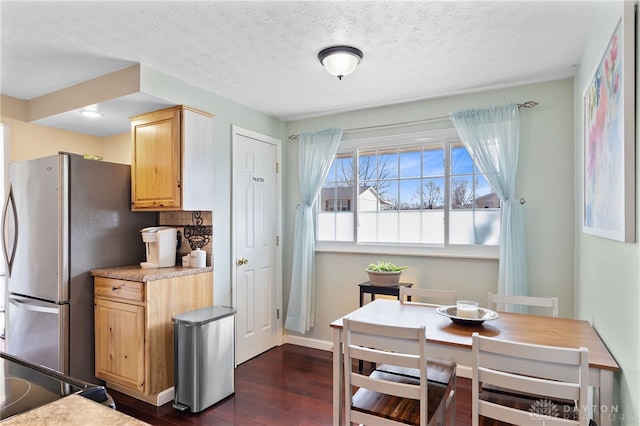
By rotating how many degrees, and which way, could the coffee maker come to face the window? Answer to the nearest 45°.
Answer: approximately 135° to its left

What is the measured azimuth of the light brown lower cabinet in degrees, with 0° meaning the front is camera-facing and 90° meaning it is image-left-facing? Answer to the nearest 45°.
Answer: approximately 45°

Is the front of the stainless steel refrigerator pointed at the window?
no

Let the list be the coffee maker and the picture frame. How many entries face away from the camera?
0

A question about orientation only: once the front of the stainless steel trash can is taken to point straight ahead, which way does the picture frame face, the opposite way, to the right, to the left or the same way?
to the right

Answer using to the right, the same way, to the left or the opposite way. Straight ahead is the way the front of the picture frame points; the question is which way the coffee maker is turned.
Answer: to the left

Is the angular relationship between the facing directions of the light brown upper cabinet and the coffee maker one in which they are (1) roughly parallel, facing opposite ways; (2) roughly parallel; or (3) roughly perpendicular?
roughly parallel

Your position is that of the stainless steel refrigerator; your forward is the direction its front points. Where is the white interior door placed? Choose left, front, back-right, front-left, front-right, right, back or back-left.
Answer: back-left

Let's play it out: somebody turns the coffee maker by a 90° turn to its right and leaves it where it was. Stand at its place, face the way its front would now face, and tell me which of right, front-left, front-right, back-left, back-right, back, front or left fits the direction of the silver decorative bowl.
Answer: back

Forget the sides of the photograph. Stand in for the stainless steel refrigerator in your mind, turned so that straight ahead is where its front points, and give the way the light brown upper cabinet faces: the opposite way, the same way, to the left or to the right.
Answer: the same way

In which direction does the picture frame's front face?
to the viewer's left

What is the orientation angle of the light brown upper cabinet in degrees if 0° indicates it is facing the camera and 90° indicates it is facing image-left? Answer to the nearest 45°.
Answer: approximately 45°

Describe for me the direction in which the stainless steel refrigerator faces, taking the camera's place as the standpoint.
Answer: facing the viewer and to the left of the viewer

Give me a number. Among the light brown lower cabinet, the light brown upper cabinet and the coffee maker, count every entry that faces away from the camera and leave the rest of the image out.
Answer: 0

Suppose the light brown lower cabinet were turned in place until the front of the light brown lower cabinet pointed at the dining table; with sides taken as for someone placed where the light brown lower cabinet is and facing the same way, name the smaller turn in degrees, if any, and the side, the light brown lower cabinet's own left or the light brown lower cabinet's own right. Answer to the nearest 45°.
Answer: approximately 90° to the light brown lower cabinet's own left

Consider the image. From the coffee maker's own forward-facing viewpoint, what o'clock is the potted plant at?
The potted plant is roughly at 8 o'clock from the coffee maker.

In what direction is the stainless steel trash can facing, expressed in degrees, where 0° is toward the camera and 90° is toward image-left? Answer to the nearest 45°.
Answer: approximately 45°
